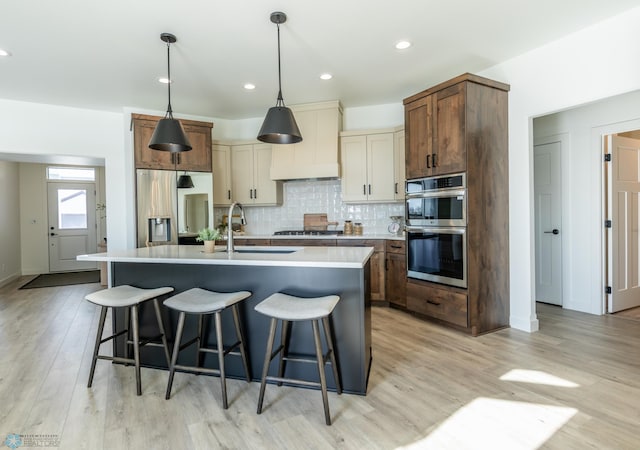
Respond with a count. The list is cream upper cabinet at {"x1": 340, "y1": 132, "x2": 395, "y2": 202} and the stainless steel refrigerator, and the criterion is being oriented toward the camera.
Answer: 2

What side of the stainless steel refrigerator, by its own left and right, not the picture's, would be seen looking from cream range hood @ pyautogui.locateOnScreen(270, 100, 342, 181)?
left

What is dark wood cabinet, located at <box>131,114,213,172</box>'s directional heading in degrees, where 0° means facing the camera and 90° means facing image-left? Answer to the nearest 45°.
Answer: approximately 0°

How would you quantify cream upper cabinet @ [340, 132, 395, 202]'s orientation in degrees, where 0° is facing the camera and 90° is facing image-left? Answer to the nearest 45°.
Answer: approximately 0°

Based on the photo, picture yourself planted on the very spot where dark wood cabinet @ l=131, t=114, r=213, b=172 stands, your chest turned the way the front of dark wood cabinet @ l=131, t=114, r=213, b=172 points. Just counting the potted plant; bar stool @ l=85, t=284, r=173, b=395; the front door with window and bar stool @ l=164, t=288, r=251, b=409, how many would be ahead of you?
3

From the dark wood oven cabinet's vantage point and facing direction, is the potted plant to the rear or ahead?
ahead

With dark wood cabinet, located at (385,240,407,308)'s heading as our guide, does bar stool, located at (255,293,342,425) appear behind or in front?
in front

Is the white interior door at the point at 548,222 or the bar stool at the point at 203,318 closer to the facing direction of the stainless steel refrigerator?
the bar stool
